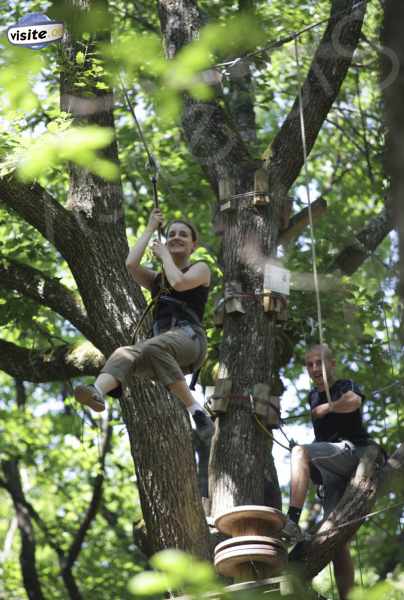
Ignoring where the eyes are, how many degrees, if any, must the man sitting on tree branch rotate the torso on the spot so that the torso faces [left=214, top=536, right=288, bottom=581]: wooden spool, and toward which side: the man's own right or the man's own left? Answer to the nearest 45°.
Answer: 0° — they already face it

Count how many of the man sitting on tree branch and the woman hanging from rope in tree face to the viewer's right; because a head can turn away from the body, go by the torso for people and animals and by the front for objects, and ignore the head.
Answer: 0

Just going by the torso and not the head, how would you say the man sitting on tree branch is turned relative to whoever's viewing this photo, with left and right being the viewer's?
facing the viewer and to the left of the viewer

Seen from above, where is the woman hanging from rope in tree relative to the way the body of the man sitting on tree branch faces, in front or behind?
in front

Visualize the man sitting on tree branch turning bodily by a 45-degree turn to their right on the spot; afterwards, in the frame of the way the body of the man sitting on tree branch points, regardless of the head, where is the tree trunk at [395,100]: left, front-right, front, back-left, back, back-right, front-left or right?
left

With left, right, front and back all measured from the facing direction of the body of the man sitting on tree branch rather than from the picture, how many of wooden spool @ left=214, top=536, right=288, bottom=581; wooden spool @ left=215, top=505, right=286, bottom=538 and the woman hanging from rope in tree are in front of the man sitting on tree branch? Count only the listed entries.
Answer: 3

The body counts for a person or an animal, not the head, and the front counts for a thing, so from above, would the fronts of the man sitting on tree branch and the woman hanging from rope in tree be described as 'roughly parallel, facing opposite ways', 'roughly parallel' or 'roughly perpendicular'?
roughly parallel
